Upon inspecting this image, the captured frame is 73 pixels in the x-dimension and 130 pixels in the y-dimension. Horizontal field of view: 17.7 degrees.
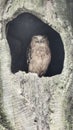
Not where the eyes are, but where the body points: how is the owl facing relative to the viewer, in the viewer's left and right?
facing the viewer
